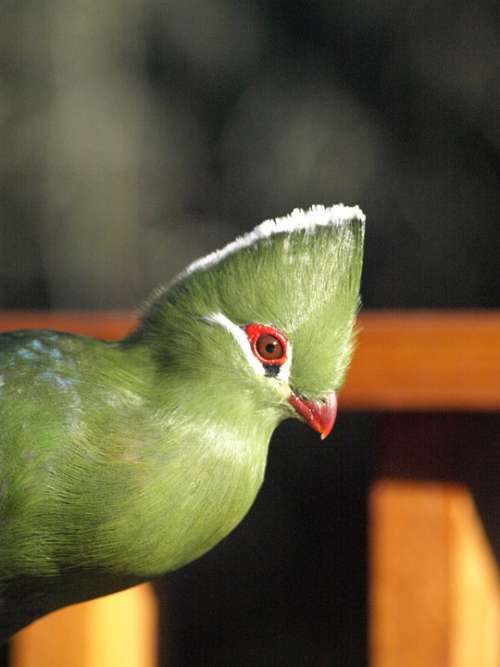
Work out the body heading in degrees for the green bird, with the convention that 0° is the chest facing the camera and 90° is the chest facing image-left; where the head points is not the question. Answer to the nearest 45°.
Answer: approximately 270°
